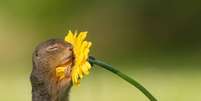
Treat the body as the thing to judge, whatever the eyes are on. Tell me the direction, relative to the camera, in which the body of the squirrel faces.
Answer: to the viewer's right
